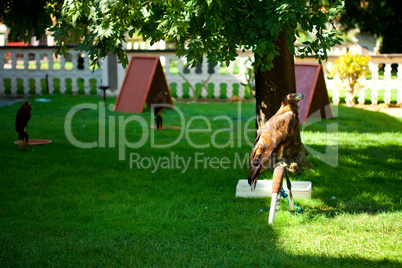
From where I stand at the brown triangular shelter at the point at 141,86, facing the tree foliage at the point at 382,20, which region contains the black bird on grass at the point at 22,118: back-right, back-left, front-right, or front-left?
back-right

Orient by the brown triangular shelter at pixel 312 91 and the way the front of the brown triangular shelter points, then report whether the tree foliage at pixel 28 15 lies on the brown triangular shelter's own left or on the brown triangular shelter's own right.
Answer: on the brown triangular shelter's own right

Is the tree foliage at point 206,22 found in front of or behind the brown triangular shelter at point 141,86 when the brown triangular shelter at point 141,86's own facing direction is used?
in front

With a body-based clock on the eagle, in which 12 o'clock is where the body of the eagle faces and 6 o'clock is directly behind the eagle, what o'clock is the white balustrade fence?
The white balustrade fence is roughly at 8 o'clock from the eagle.

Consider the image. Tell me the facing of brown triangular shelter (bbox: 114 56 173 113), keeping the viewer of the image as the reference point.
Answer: facing the viewer and to the right of the viewer
